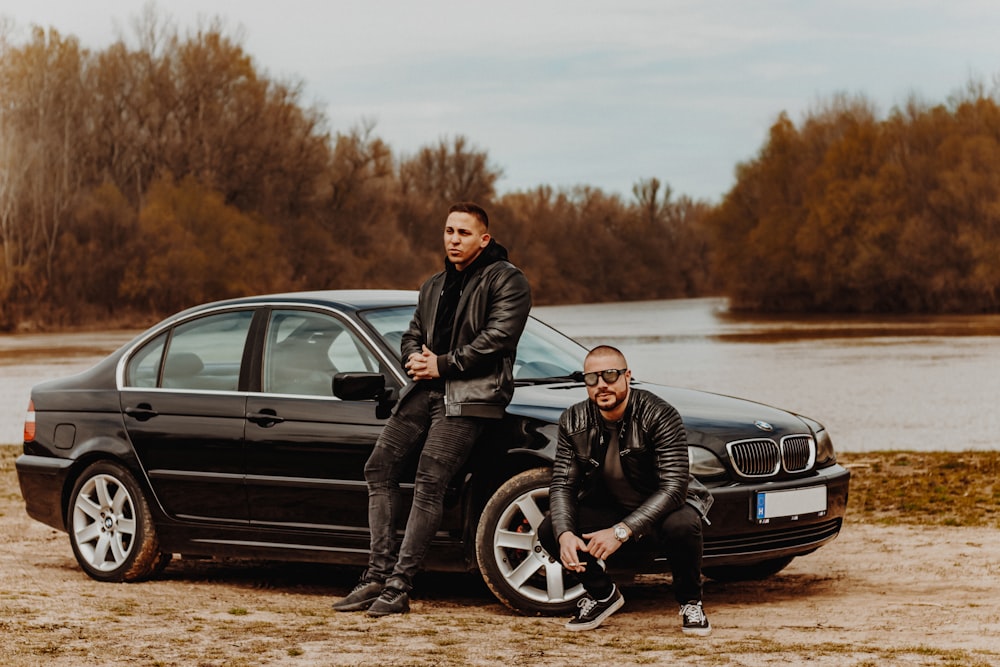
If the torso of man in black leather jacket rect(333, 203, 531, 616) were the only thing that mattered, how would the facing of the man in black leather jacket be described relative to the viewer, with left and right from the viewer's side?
facing the viewer and to the left of the viewer

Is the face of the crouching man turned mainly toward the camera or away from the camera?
toward the camera

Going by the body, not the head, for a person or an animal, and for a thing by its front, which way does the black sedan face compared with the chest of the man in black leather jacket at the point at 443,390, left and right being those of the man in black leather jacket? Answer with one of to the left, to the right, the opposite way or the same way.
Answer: to the left

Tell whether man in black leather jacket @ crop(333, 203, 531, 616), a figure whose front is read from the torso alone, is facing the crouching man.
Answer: no

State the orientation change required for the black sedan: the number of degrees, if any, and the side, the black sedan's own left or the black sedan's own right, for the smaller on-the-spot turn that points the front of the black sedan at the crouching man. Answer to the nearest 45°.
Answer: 0° — it already faces them

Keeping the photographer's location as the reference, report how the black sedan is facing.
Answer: facing the viewer and to the right of the viewer
